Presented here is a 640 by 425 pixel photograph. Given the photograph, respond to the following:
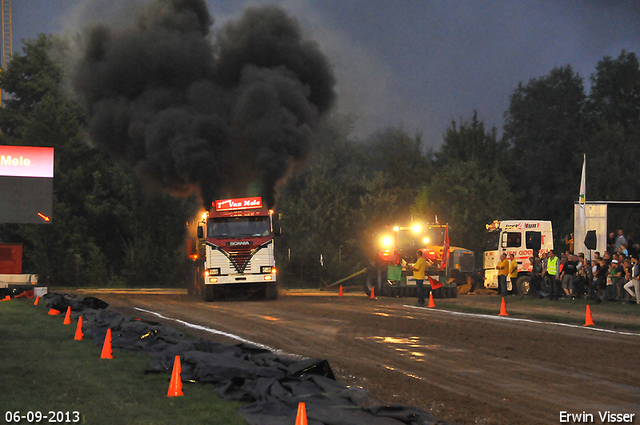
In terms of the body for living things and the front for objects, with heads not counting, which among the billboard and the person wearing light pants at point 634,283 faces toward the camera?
the billboard

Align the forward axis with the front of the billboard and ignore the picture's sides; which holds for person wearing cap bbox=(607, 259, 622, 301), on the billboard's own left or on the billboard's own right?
on the billboard's own left

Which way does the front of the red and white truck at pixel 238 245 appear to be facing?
toward the camera

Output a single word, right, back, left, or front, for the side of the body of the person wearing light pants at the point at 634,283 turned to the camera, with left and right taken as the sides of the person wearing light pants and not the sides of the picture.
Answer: left

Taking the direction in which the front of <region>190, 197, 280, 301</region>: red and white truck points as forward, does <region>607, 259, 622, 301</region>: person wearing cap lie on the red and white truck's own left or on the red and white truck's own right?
on the red and white truck's own left

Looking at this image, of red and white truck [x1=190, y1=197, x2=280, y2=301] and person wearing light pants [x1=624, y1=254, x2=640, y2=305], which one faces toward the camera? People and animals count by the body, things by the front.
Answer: the red and white truck

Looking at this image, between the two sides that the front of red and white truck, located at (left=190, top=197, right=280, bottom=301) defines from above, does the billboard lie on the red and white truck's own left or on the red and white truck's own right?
on the red and white truck's own right

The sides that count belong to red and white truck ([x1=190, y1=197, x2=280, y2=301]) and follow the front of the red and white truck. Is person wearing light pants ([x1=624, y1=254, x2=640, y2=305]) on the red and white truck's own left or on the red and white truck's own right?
on the red and white truck's own left

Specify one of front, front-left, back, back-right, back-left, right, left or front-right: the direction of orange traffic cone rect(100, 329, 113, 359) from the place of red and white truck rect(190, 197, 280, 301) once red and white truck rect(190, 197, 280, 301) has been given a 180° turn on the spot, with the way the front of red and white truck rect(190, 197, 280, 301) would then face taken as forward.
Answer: back

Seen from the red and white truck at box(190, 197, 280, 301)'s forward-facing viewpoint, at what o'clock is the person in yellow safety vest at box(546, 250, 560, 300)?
The person in yellow safety vest is roughly at 9 o'clock from the red and white truck.

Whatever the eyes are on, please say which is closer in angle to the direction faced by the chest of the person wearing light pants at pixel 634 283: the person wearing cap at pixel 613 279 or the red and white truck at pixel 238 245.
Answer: the red and white truck

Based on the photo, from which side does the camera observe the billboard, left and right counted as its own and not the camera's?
front

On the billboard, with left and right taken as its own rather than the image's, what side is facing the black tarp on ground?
front

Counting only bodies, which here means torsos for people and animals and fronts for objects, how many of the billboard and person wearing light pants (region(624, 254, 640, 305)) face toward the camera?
1
